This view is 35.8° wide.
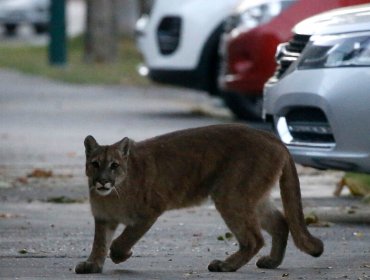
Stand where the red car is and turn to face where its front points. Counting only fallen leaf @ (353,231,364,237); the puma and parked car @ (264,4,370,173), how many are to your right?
0

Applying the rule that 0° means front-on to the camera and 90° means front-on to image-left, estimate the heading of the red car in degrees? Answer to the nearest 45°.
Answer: approximately 45°

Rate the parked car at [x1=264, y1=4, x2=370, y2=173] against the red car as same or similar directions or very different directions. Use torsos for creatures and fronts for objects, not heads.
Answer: same or similar directions

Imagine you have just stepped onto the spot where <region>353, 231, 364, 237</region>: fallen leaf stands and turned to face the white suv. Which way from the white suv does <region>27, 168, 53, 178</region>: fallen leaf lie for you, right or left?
left

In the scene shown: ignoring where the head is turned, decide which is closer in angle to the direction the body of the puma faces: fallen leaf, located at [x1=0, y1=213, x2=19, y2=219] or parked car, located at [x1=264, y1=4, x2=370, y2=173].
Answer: the fallen leaf

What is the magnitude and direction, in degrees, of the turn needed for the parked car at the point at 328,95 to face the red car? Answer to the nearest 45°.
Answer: approximately 135° to its right

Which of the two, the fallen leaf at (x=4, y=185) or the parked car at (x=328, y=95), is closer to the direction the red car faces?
the fallen leaf

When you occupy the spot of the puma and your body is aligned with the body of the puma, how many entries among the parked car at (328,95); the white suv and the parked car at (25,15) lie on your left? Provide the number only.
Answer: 0

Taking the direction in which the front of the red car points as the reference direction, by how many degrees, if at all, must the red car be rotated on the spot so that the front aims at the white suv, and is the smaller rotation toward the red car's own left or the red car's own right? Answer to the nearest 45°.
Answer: approximately 90° to the red car's own right

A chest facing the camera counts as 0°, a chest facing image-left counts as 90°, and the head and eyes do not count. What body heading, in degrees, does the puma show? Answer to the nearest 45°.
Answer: approximately 90°

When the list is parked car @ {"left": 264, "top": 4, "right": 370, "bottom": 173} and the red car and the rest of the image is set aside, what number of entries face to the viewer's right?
0

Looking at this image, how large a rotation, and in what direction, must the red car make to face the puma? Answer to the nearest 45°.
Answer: approximately 45° to its left

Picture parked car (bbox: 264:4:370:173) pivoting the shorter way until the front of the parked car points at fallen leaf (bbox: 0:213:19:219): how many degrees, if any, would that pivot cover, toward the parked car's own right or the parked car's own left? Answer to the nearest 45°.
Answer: approximately 45° to the parked car's own right
